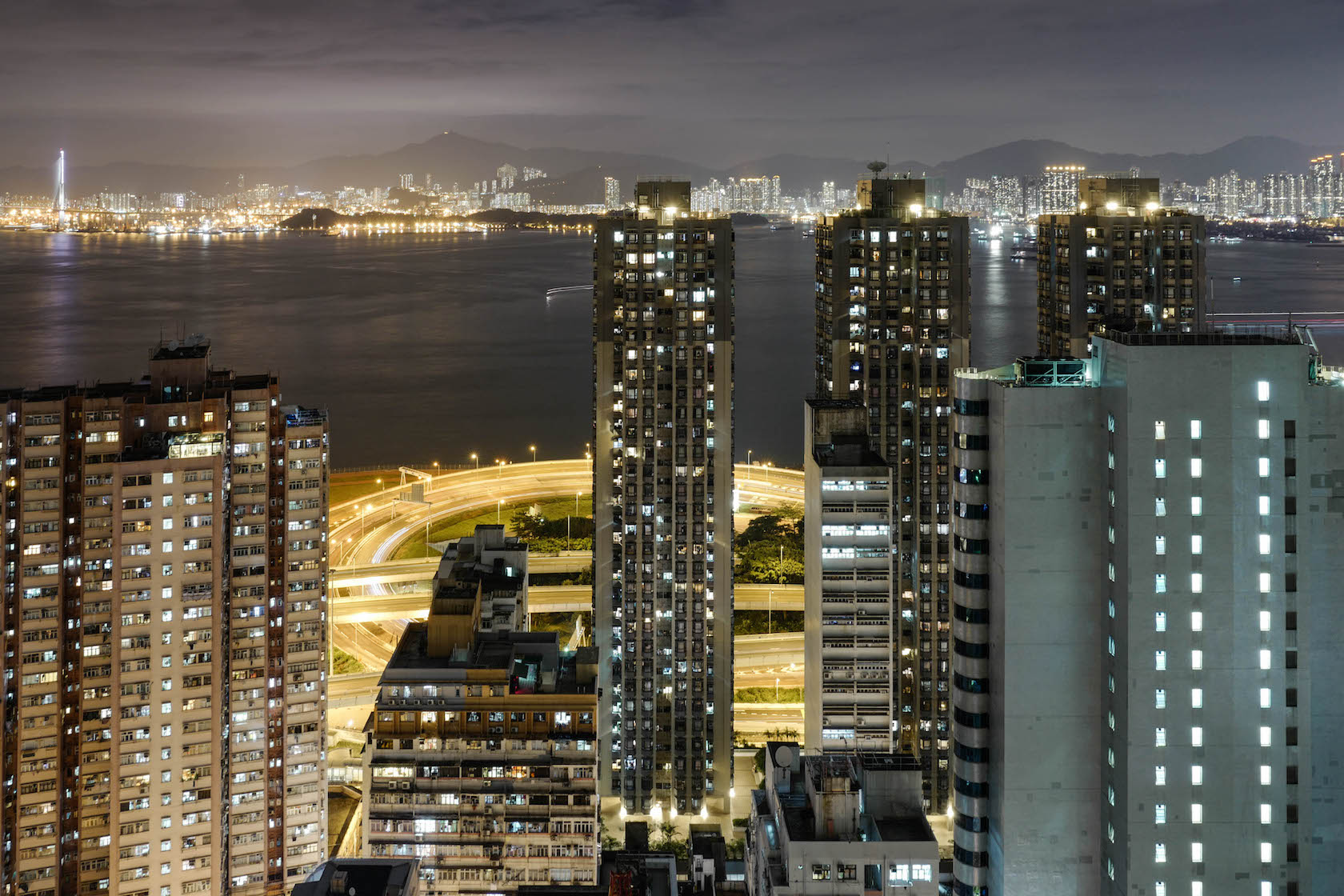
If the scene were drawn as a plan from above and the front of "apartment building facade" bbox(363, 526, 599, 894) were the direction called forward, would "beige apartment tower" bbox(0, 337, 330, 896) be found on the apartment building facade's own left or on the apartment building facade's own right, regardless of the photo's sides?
on the apartment building facade's own right

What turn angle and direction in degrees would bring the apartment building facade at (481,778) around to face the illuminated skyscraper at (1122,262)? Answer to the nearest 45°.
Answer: approximately 135° to its left

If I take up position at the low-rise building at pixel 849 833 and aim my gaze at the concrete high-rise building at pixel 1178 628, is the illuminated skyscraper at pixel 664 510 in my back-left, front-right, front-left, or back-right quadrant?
back-left

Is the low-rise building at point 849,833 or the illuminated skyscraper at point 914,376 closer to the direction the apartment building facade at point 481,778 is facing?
the low-rise building

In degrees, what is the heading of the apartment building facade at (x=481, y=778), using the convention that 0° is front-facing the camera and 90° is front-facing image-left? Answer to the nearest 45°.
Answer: approximately 0°

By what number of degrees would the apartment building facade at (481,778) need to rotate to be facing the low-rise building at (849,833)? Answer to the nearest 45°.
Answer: approximately 45° to its left

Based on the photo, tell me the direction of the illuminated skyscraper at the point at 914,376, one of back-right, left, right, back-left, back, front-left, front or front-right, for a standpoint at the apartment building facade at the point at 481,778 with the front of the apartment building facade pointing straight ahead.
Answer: back-left

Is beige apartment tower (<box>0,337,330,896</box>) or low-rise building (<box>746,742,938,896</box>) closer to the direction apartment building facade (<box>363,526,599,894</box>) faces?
the low-rise building

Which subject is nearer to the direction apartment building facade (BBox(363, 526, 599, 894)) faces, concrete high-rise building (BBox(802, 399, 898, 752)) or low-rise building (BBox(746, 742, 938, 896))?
the low-rise building

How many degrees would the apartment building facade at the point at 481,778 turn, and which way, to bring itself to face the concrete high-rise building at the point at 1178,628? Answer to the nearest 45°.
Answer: approximately 45° to its left
